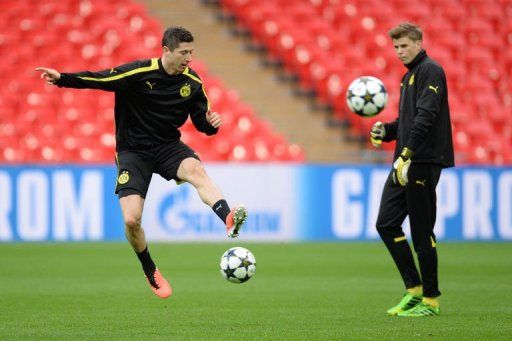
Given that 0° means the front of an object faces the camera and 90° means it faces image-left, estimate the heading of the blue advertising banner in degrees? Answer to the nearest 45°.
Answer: approximately 0°

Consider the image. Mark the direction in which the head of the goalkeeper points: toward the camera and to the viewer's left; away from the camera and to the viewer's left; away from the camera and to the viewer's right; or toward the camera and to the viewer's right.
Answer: toward the camera and to the viewer's left

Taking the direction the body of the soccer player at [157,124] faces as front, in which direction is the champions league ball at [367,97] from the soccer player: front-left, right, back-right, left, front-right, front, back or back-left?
front-left

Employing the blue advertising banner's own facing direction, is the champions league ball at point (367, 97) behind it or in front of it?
in front

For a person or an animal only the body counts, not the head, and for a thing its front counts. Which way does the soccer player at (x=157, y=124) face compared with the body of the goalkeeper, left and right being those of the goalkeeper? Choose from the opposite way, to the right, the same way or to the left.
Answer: to the left

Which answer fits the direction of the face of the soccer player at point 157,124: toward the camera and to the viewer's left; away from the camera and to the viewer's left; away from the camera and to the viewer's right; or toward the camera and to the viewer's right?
toward the camera and to the viewer's right

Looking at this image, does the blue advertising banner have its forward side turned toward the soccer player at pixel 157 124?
yes
